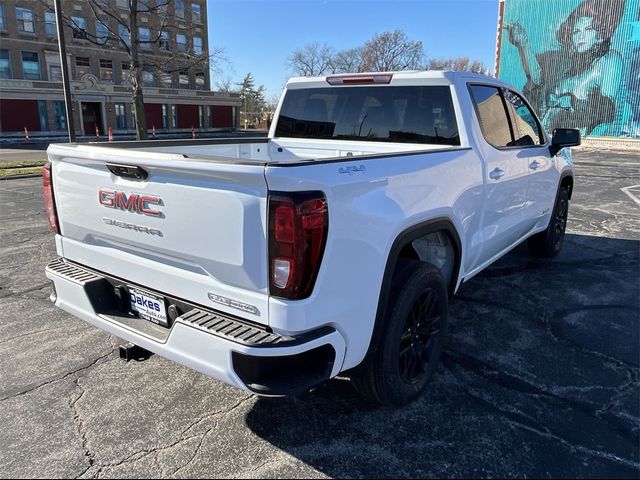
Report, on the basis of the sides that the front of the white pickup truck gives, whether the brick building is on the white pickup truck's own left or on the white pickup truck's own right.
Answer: on the white pickup truck's own left

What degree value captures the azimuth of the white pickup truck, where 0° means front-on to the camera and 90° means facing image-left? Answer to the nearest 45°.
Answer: approximately 225°

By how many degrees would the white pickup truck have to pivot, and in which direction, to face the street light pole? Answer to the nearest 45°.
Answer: approximately 90° to its left
